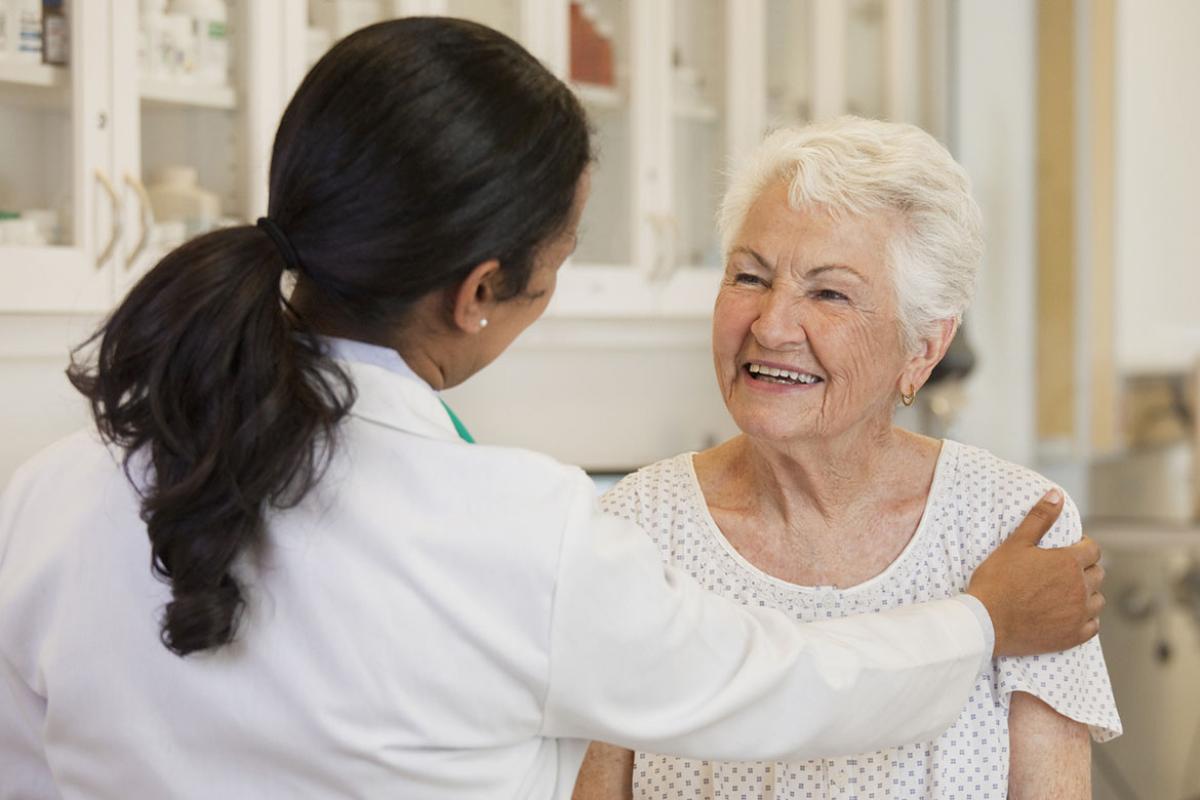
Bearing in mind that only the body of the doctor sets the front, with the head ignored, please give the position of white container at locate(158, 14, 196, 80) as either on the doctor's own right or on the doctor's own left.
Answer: on the doctor's own left

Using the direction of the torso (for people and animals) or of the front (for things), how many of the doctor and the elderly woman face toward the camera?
1

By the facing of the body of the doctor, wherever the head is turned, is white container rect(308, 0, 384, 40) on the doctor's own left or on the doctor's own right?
on the doctor's own left

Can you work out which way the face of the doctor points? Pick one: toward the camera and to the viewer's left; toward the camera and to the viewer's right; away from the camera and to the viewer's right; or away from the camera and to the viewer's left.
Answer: away from the camera and to the viewer's right

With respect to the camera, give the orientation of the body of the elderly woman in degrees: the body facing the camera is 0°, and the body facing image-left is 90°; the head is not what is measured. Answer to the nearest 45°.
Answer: approximately 0°

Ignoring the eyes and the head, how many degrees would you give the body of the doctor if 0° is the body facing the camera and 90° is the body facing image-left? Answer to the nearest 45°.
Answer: approximately 225°
